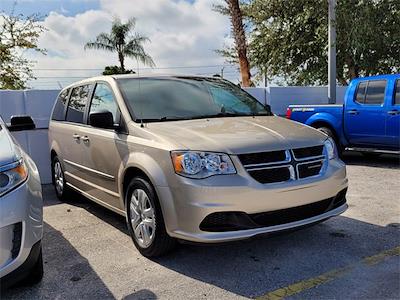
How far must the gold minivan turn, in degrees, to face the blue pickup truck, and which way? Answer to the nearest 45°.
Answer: approximately 90° to its left

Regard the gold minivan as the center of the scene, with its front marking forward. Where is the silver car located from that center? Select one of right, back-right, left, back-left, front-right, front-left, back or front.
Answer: right

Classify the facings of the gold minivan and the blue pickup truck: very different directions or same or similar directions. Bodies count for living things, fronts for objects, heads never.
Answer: same or similar directions

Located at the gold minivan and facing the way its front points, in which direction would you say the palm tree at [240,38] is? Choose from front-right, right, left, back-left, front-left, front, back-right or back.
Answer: back-left

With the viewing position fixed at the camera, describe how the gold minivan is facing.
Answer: facing the viewer and to the right of the viewer

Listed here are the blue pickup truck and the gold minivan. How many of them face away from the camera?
0

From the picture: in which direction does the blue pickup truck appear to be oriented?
to the viewer's right

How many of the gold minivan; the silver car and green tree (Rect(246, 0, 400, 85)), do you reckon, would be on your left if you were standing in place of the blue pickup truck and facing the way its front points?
1

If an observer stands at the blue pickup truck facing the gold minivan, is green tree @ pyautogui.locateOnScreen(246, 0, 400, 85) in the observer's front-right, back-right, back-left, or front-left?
back-right

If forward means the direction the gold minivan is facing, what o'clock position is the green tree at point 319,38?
The green tree is roughly at 8 o'clock from the gold minivan.

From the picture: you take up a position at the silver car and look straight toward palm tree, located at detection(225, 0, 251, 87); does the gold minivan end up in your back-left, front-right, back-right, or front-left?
front-right

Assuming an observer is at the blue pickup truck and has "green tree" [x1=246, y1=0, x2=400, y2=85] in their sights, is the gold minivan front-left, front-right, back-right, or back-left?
back-left

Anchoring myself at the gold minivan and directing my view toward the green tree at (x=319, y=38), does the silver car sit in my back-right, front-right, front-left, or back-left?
back-left

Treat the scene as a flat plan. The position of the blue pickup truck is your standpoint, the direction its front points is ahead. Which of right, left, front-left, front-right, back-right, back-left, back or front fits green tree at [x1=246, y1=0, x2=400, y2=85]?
left
